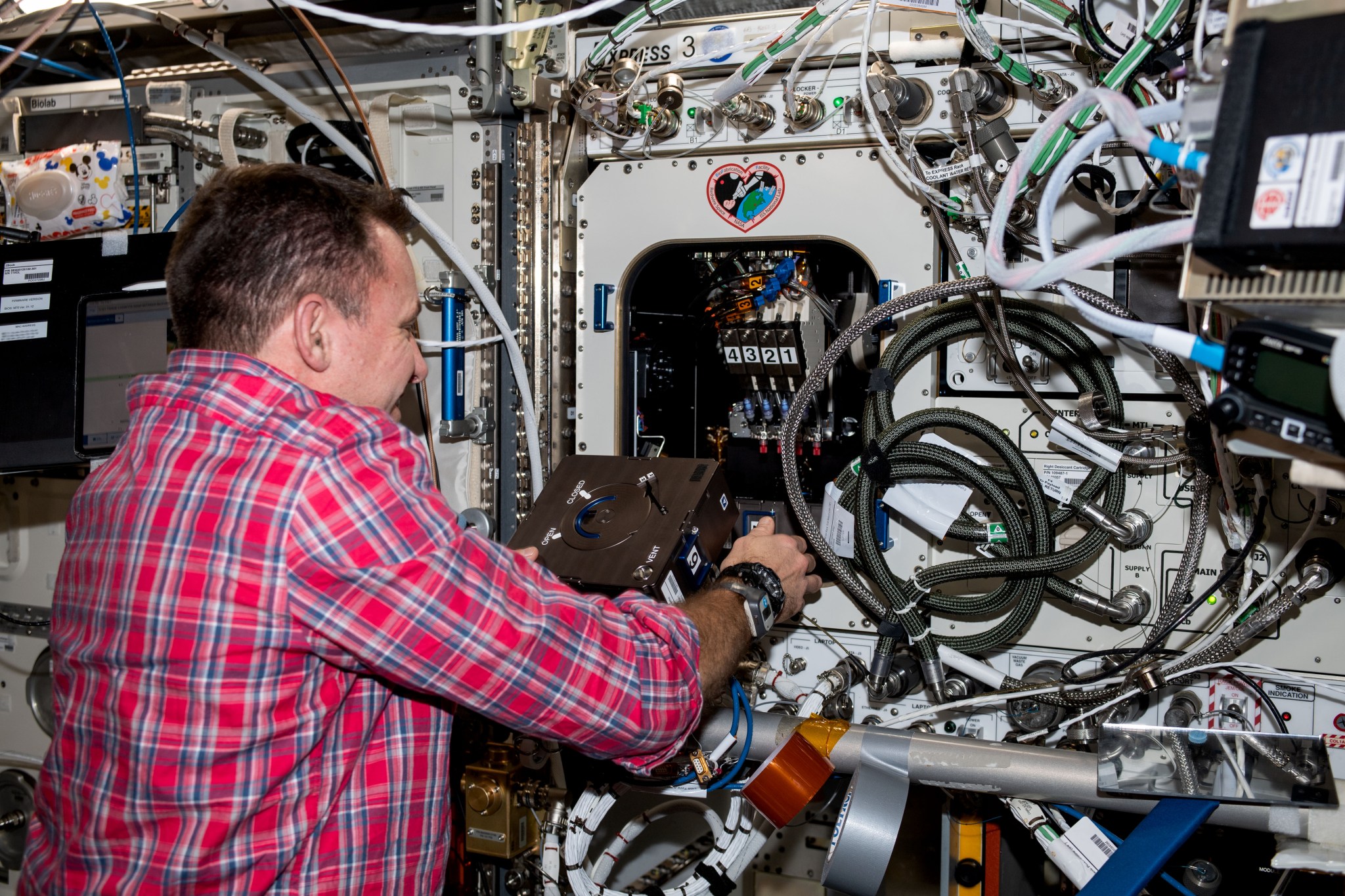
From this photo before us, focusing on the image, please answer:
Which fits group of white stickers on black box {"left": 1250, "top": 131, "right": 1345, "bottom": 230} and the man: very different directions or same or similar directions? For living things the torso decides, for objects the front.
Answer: very different directions

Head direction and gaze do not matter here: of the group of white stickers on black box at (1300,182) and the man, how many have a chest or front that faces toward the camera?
1

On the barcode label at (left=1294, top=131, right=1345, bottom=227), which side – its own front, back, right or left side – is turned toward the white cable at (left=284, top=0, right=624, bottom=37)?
right

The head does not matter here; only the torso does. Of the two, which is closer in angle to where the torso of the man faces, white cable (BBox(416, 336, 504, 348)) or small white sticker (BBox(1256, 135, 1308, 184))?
the white cable

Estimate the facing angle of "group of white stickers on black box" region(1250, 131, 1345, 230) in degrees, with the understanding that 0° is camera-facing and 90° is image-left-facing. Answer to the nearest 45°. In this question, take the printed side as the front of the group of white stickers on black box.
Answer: approximately 0°

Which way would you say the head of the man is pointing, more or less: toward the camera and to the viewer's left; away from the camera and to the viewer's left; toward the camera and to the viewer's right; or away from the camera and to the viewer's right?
away from the camera and to the viewer's right

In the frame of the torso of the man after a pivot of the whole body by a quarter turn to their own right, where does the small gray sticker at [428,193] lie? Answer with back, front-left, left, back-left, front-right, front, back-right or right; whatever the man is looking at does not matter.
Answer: back-left

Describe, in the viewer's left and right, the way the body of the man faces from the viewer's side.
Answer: facing away from the viewer and to the right of the viewer
